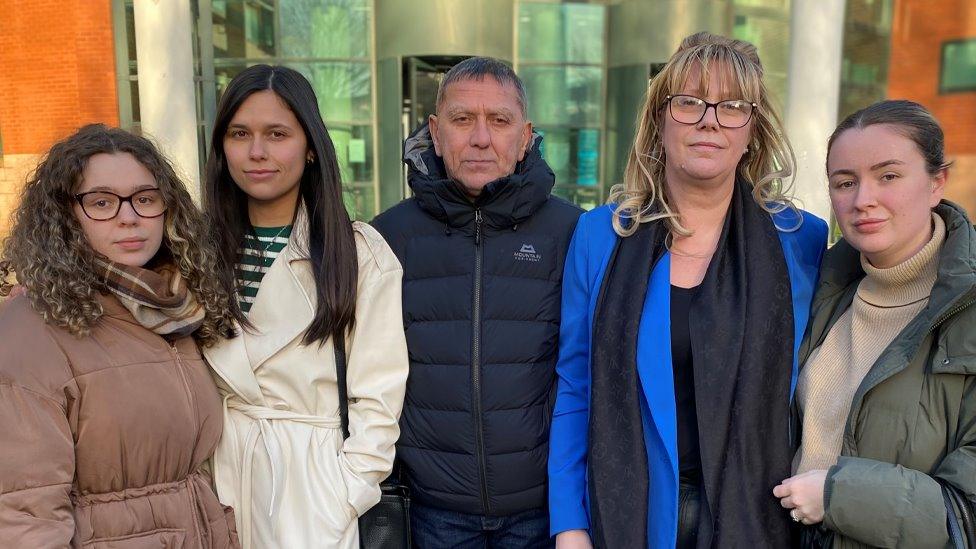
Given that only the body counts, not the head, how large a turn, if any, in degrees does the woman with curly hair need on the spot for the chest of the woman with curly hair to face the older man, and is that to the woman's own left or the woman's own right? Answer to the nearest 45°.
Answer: approximately 45° to the woman's own left

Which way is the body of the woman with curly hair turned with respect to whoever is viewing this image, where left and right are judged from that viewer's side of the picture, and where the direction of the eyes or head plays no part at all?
facing the viewer and to the right of the viewer

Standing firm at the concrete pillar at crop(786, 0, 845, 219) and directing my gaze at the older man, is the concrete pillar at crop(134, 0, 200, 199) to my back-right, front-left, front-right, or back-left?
front-right

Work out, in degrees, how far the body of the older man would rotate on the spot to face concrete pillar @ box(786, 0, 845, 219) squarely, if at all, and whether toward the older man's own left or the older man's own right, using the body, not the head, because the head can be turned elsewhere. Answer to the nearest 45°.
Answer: approximately 135° to the older man's own left

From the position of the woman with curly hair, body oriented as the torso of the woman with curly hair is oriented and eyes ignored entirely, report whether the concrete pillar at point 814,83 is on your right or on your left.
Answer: on your left

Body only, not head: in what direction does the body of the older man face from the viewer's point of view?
toward the camera

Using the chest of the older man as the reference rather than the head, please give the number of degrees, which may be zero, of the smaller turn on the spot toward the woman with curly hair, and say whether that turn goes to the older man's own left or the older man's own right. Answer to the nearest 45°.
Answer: approximately 45° to the older man's own right

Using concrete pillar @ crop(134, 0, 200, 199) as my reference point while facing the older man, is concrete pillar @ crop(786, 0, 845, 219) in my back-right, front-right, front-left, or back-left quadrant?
front-left

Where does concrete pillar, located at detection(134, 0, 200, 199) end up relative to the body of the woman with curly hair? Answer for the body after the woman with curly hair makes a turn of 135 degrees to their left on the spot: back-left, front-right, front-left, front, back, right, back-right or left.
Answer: front

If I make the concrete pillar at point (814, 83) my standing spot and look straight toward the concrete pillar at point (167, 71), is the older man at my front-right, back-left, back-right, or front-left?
front-left

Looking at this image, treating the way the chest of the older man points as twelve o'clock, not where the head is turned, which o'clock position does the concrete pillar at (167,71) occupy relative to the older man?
The concrete pillar is roughly at 5 o'clock from the older man.

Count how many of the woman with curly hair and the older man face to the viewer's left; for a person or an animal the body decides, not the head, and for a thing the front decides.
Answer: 0
